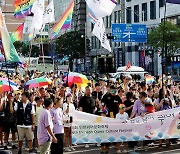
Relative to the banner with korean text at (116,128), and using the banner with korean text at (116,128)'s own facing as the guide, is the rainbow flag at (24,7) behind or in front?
behind

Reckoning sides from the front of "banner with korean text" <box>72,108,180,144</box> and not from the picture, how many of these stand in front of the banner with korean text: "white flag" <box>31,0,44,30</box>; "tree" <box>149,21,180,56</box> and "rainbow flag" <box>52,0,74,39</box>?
0

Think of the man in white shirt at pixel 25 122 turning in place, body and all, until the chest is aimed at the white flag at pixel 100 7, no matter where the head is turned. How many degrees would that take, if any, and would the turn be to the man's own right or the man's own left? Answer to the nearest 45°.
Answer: approximately 135° to the man's own left

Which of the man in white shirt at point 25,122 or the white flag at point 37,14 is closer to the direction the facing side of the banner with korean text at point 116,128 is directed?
the man in white shirt

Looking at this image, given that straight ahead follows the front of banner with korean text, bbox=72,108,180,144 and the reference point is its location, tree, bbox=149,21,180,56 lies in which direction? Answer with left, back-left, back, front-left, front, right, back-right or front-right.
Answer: back

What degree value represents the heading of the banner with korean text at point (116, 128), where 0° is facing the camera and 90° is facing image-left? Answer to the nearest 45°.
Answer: approximately 0°

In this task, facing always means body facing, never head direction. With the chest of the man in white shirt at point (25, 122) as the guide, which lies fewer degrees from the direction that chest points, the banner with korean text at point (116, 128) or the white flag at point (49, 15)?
the banner with korean text

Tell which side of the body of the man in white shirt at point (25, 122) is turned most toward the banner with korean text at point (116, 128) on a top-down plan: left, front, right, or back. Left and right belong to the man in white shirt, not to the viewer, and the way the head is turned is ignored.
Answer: left

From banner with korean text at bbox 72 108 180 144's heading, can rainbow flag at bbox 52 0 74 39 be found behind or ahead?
behind

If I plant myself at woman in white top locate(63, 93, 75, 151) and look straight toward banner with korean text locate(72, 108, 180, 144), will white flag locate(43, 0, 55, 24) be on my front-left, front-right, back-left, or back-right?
back-left

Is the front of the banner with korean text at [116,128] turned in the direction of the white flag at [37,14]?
no

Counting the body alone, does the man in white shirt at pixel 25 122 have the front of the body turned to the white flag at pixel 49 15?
no

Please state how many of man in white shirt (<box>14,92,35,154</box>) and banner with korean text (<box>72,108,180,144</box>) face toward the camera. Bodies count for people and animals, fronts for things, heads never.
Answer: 2

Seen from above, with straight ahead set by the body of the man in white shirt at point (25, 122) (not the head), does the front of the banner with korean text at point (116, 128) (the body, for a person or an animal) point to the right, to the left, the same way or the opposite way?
the same way

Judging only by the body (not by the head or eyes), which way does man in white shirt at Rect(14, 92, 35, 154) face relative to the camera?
toward the camera
